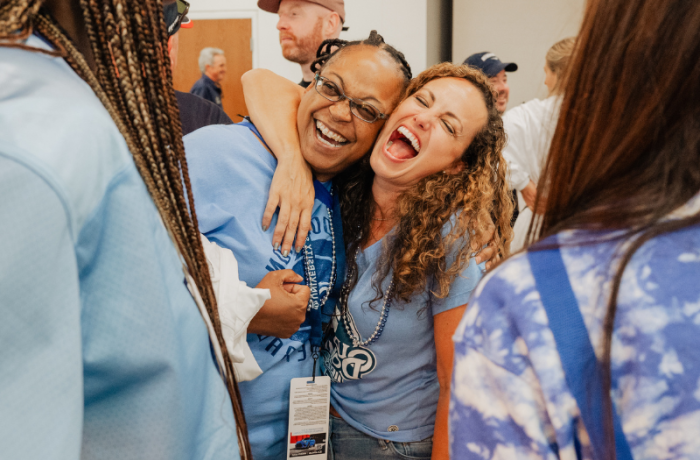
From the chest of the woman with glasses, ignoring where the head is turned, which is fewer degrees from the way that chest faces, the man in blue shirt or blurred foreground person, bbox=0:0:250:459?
the blurred foreground person

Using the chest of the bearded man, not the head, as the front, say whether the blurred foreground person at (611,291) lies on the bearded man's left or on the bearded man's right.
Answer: on the bearded man's left

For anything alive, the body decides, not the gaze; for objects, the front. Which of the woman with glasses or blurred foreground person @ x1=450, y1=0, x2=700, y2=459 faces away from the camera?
the blurred foreground person

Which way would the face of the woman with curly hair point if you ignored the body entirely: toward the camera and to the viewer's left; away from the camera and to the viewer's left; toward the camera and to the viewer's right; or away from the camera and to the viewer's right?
toward the camera and to the viewer's left

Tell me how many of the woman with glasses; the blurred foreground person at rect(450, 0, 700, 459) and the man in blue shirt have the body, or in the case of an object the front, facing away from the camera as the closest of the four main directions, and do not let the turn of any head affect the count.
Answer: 1

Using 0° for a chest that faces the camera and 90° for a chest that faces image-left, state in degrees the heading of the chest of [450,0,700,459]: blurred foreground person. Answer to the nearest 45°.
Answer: approximately 180°

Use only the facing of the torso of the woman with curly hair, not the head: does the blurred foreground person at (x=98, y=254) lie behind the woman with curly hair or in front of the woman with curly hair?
in front

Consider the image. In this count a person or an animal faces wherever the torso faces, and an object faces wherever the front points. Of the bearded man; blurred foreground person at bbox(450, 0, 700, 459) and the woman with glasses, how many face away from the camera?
1

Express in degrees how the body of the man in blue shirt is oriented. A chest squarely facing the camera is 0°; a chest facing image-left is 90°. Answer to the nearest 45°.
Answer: approximately 315°

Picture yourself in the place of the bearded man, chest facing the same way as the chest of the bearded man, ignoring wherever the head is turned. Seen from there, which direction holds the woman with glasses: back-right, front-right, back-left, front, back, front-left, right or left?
front-left

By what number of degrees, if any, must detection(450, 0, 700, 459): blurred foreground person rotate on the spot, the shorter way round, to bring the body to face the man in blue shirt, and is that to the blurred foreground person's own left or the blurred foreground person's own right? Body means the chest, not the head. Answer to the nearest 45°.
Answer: approximately 45° to the blurred foreground person's own left

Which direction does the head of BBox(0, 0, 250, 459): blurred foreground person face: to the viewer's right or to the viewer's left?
to the viewer's right

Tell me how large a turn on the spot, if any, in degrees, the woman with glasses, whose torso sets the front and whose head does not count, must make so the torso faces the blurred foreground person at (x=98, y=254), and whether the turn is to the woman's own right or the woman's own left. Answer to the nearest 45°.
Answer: approximately 45° to the woman's own right
